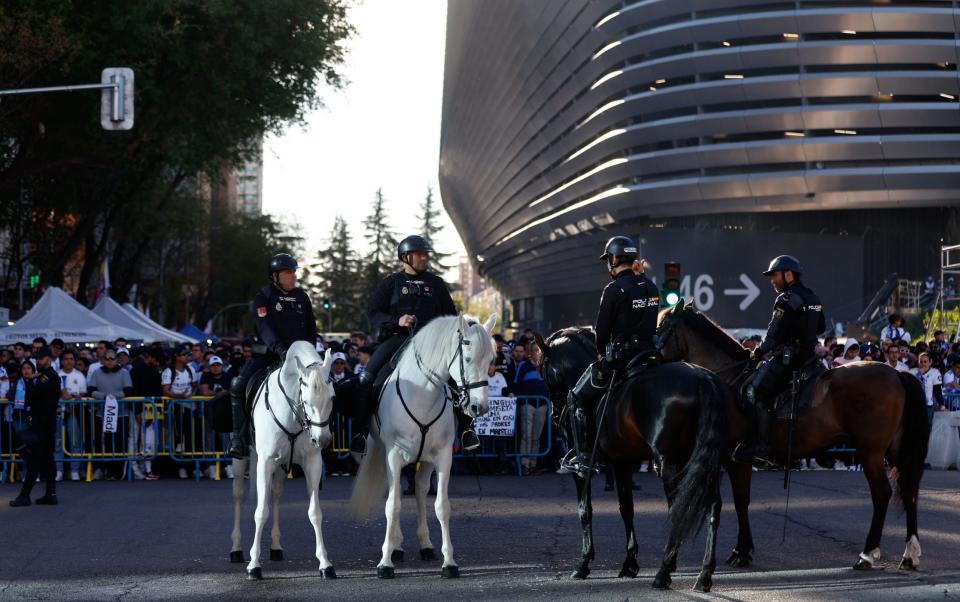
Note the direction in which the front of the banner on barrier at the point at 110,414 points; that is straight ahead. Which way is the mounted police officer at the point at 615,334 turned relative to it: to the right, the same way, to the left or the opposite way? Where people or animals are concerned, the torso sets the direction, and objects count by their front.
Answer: the opposite way

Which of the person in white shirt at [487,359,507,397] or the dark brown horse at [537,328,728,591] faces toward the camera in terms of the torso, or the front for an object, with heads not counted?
the person in white shirt

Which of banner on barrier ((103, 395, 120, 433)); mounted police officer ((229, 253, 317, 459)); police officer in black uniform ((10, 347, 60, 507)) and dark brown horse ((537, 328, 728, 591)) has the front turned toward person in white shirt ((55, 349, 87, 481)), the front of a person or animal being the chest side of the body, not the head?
the dark brown horse

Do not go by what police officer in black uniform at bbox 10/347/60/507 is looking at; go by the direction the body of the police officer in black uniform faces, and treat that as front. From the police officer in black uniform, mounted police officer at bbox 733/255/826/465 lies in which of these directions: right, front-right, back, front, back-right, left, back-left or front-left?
back-left

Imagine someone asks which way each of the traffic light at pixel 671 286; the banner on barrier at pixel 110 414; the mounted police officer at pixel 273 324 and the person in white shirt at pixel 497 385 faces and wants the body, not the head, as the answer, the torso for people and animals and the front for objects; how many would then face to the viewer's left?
0

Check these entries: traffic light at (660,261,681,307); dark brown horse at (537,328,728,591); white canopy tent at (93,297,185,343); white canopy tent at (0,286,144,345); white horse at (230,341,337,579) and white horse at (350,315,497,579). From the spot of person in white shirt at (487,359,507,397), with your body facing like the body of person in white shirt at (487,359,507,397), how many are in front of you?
3

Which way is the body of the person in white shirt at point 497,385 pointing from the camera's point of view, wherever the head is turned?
toward the camera

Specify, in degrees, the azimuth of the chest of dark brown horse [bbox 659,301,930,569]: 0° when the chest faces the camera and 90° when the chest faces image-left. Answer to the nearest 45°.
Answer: approximately 90°

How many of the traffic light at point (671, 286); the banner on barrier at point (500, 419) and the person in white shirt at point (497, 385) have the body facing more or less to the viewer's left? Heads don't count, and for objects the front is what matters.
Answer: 0

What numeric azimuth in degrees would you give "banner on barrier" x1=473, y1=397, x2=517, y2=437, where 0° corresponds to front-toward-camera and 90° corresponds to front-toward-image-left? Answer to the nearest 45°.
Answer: approximately 0°

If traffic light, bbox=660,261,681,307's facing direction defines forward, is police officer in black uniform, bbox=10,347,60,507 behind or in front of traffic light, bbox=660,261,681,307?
in front

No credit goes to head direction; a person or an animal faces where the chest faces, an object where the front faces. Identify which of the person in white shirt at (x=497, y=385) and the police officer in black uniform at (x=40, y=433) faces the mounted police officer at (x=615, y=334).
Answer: the person in white shirt

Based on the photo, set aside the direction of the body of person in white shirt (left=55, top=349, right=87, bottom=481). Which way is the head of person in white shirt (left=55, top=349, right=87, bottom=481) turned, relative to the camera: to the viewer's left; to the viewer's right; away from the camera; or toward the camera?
toward the camera

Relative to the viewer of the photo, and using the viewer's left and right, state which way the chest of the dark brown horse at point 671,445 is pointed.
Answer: facing away from the viewer and to the left of the viewer

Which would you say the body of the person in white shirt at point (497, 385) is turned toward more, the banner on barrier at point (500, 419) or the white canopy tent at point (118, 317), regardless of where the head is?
the banner on barrier

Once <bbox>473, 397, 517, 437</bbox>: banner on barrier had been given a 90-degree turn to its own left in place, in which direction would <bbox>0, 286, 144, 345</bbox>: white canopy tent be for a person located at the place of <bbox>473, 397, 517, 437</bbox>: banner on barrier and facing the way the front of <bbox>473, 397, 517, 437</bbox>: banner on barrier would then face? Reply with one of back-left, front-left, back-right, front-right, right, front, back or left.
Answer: back-left

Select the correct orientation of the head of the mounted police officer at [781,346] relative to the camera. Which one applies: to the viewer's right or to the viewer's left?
to the viewer's left

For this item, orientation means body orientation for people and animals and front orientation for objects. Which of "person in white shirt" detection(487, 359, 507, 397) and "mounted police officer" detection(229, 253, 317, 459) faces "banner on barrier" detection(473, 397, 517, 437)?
the person in white shirt
